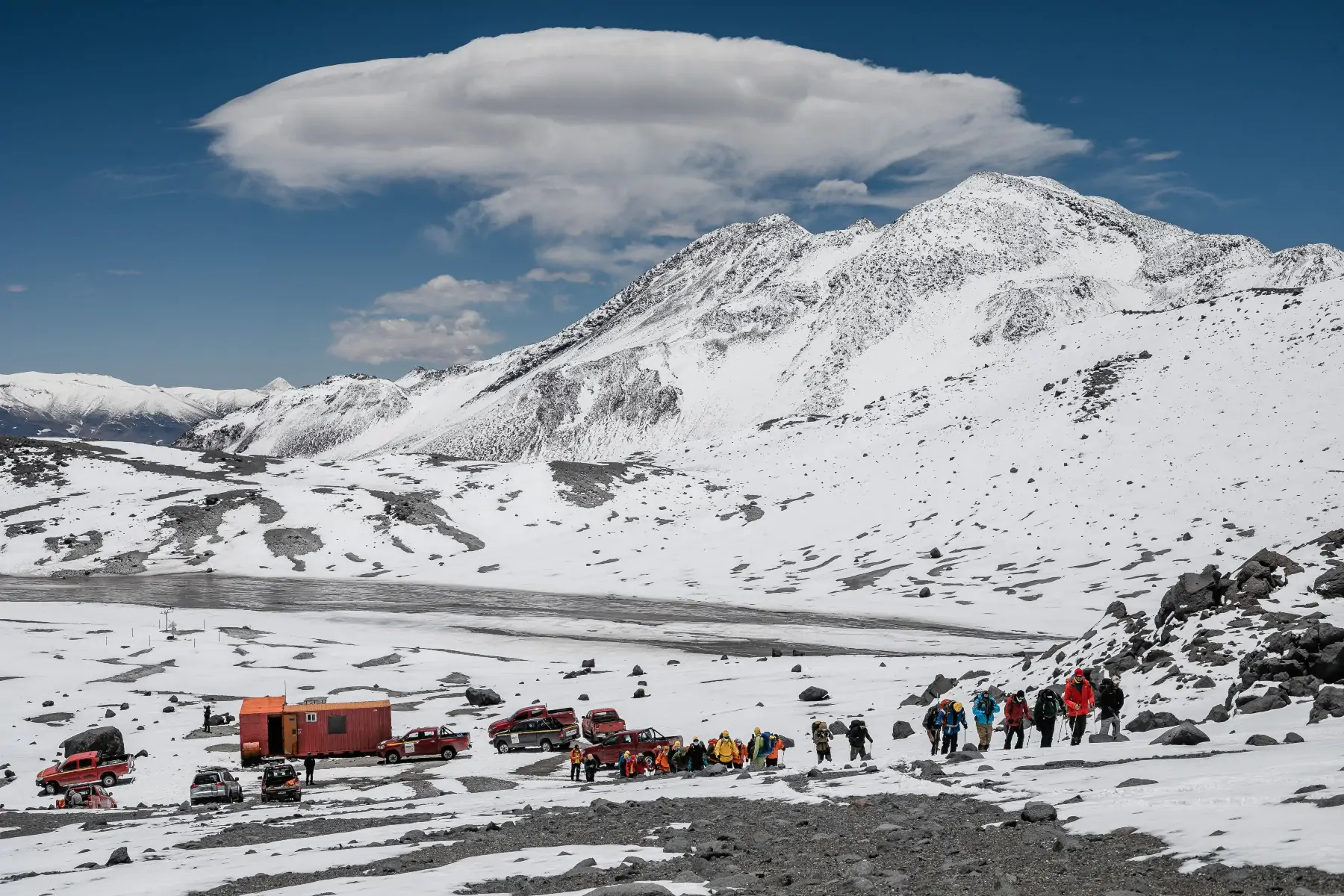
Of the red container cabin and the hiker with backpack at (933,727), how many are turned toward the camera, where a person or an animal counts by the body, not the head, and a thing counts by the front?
1

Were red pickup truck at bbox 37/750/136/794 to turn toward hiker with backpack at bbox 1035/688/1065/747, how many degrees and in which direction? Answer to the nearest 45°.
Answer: approximately 135° to its left

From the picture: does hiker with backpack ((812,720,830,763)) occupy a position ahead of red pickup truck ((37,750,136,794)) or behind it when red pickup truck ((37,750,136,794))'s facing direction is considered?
behind

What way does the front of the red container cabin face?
toward the camera

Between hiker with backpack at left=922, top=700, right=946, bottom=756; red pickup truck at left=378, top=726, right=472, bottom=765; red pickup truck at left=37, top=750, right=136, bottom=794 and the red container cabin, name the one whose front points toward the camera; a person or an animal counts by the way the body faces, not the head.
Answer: the red container cabin

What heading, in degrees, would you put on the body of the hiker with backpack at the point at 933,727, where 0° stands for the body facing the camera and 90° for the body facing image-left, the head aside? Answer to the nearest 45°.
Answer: approximately 270°

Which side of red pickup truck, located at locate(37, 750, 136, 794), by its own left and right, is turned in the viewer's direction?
left

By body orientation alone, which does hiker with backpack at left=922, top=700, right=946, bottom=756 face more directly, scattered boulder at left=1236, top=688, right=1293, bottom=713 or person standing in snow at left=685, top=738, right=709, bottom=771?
the scattered boulder

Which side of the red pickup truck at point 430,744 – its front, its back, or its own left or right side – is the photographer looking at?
left
